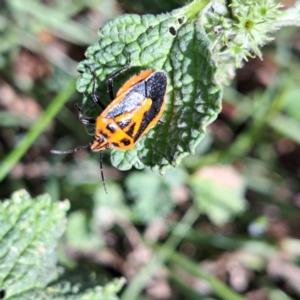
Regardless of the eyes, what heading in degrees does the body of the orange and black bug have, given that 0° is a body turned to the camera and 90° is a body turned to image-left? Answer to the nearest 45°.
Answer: approximately 45°
